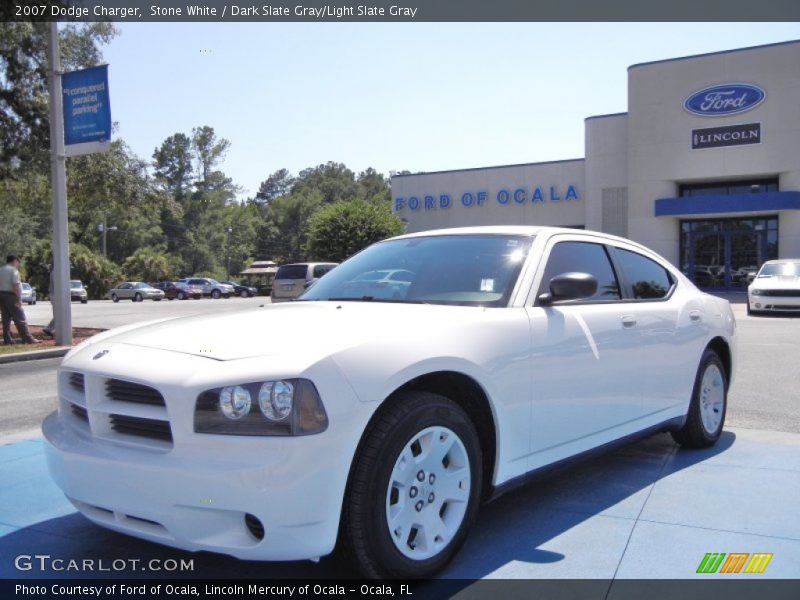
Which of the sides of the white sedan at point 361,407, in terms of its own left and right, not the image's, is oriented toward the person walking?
right

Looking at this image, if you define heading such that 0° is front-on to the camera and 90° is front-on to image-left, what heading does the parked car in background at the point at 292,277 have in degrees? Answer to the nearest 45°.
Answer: approximately 225°

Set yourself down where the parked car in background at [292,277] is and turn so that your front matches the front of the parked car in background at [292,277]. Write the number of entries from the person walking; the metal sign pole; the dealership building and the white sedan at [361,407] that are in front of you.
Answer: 1

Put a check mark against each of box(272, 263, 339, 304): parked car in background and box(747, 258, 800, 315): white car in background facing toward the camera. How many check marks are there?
1

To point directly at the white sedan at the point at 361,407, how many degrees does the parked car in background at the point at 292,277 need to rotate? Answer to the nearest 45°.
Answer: approximately 135° to its right

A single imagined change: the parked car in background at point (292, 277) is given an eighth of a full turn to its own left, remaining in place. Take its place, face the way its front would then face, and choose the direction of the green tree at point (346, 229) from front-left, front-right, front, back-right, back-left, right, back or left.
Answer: front

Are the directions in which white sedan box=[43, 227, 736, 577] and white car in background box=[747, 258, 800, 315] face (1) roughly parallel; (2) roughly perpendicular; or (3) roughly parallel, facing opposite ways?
roughly parallel

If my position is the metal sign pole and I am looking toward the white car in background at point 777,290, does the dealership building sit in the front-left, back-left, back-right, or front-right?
front-left

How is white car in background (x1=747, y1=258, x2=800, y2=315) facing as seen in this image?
toward the camera

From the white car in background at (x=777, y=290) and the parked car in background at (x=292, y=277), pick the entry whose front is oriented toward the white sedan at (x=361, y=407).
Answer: the white car in background

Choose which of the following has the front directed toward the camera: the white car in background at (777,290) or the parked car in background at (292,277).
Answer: the white car in background

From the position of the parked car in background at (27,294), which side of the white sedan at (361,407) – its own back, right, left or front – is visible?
right

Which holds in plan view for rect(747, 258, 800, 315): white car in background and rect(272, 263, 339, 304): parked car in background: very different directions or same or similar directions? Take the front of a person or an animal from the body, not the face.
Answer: very different directions

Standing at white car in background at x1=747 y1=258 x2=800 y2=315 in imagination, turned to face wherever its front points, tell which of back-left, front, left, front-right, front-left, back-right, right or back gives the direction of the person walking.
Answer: front-right

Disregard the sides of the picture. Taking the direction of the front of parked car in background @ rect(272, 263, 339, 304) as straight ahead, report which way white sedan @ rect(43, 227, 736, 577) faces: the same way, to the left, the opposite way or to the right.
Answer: the opposite way
